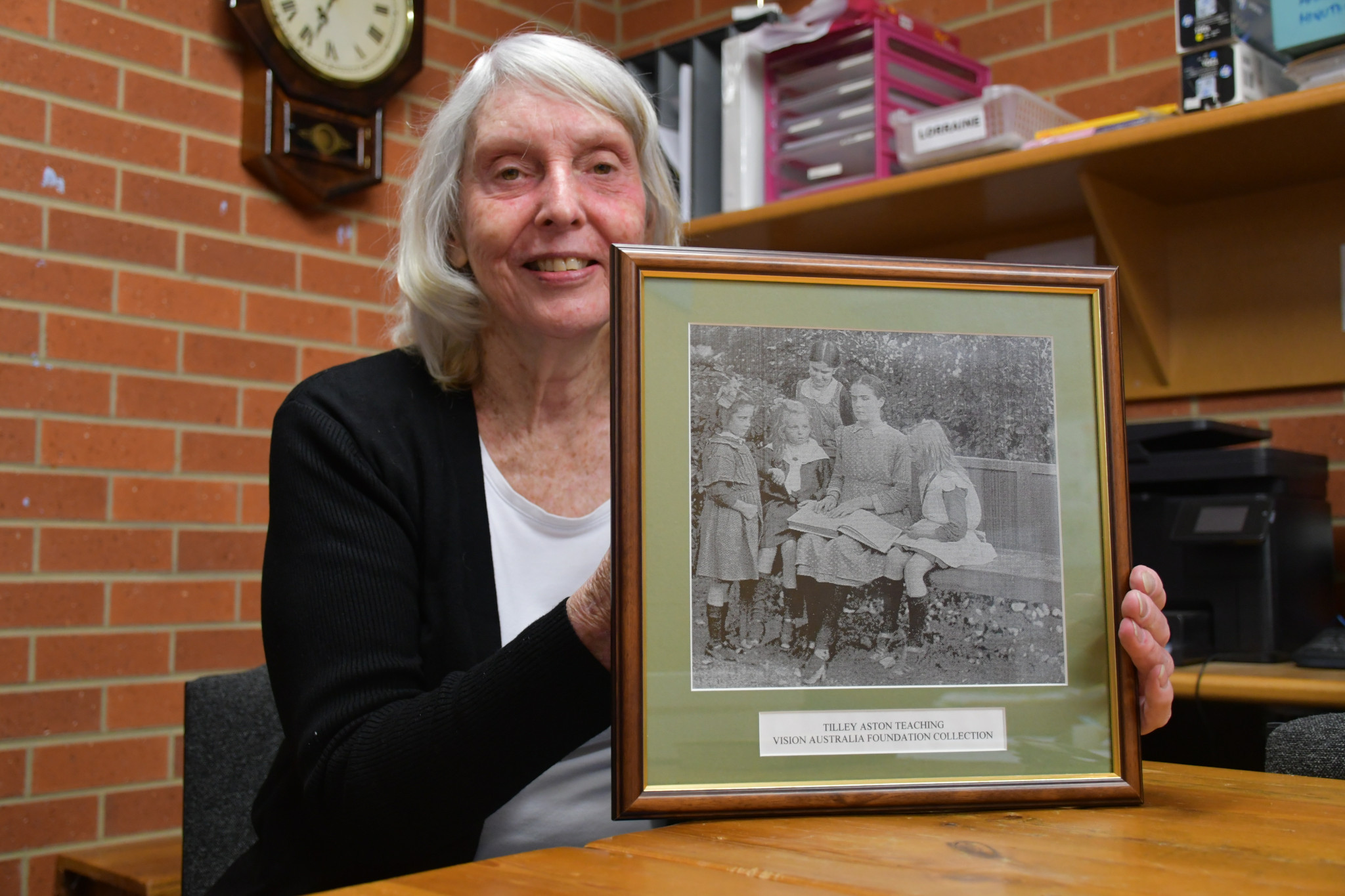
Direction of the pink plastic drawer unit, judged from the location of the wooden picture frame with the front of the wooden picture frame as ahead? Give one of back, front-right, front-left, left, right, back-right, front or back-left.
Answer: back

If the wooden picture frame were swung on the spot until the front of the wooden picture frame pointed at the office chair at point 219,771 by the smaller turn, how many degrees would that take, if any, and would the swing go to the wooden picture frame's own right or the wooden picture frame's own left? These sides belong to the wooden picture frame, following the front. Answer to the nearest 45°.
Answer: approximately 135° to the wooden picture frame's own right

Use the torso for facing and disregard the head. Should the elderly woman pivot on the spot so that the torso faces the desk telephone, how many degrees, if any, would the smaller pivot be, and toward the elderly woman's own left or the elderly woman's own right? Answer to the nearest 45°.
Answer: approximately 90° to the elderly woman's own left

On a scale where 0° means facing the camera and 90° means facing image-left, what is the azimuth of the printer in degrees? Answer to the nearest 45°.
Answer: approximately 45°

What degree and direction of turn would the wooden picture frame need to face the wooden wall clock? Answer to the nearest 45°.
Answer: approximately 135° to its right

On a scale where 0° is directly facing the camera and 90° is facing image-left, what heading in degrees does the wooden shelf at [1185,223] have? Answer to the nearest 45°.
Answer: approximately 45°
